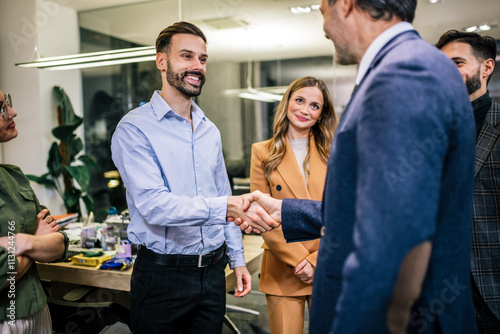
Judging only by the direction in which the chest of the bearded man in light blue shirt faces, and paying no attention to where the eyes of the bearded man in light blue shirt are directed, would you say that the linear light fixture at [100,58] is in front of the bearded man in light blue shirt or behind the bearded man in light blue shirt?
behind

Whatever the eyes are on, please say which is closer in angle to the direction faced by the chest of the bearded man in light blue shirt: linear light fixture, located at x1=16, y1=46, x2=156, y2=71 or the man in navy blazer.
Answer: the man in navy blazer

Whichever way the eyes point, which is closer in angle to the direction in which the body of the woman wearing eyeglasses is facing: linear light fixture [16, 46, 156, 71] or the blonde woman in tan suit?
the blonde woman in tan suit

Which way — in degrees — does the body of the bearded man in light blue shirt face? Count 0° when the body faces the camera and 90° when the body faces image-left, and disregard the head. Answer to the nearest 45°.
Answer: approximately 315°

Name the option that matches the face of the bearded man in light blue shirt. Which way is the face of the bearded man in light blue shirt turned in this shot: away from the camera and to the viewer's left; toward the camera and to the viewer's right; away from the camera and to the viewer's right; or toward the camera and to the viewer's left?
toward the camera and to the viewer's right

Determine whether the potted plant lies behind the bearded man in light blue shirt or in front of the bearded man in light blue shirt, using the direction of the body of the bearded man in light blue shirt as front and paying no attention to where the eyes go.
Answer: behind

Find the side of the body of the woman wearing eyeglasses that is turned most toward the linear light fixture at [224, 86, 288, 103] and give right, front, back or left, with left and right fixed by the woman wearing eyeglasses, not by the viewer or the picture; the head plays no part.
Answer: left

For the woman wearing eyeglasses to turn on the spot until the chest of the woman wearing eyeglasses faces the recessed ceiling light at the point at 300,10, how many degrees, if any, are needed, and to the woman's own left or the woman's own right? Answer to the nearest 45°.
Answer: approximately 90° to the woman's own left

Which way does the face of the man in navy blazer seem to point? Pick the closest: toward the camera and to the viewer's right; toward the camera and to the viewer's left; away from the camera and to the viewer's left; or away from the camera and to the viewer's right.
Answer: away from the camera and to the viewer's left

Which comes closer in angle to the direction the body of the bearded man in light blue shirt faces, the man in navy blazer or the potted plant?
the man in navy blazer
